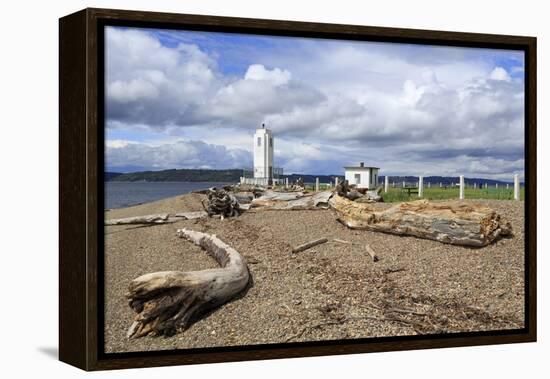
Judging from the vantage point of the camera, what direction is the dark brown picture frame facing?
facing the viewer and to the right of the viewer
